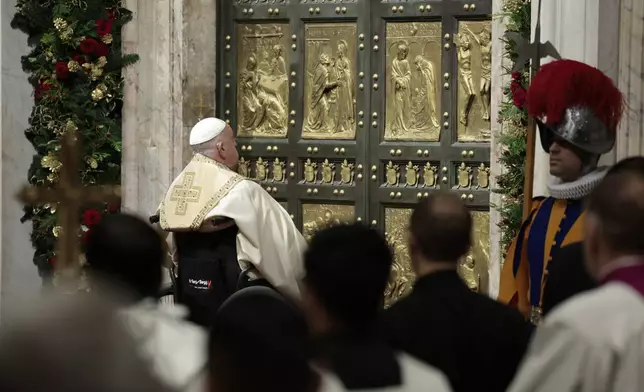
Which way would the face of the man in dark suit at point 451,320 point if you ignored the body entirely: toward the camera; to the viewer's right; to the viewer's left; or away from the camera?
away from the camera

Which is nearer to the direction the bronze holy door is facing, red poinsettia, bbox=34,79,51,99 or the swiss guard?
the swiss guard

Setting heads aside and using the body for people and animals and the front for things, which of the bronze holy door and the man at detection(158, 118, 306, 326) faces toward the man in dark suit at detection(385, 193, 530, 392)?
the bronze holy door

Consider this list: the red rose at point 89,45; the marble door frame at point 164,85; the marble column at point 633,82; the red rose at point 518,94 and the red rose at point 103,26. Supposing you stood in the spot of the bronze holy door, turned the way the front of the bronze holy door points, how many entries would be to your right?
3

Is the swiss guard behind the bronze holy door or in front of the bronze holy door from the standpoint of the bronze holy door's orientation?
in front

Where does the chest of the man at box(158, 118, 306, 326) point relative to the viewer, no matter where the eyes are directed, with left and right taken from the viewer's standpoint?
facing away from the viewer and to the right of the viewer

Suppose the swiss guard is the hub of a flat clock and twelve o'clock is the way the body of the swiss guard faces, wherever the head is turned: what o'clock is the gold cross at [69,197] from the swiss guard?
The gold cross is roughly at 1 o'clock from the swiss guard.

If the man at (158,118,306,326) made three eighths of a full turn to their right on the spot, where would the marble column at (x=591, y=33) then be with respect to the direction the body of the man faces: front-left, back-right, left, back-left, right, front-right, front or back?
left

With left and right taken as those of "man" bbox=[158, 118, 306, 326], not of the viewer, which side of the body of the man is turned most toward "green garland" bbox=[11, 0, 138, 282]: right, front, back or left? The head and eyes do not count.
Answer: left

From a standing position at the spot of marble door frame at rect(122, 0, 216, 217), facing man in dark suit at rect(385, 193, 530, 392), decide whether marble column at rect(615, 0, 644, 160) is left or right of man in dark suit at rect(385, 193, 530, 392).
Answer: left

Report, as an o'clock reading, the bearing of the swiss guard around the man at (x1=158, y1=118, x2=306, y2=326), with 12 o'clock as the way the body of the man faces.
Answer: The swiss guard is roughly at 3 o'clock from the man.

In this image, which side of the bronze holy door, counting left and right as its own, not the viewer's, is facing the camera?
front

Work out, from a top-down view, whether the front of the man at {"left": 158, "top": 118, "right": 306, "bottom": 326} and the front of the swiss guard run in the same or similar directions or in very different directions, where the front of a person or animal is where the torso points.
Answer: very different directions

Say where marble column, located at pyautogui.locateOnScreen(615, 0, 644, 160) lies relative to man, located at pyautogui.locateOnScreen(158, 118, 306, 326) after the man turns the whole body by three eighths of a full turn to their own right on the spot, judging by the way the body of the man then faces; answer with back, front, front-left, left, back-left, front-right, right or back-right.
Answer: left

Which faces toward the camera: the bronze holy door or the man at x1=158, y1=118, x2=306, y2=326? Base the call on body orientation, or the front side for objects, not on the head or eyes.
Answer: the bronze holy door

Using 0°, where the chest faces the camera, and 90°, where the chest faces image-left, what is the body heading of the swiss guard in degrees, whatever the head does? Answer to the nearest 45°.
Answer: approximately 45°

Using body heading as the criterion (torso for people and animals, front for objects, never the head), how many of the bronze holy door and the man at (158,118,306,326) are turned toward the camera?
1

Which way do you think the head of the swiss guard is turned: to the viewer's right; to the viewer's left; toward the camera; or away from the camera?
to the viewer's left
